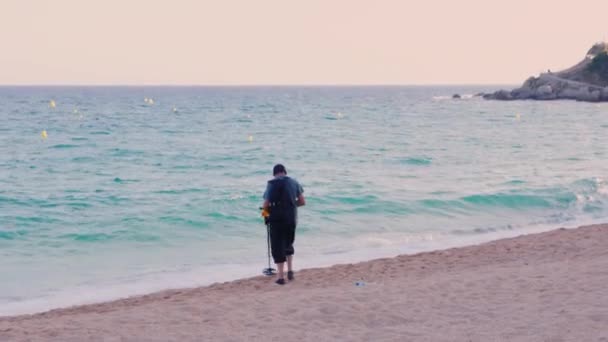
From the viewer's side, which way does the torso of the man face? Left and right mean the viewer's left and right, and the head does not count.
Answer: facing away from the viewer
